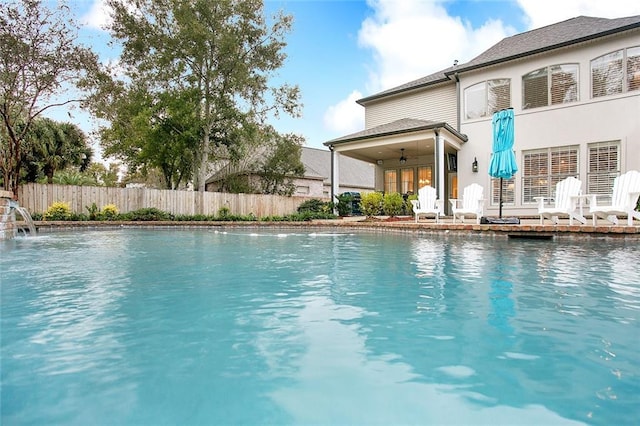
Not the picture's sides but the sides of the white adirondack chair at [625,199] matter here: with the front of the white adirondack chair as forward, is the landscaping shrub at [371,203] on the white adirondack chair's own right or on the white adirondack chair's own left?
on the white adirondack chair's own right

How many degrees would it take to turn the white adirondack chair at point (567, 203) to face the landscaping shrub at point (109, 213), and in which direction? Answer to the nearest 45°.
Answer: approximately 45° to its right

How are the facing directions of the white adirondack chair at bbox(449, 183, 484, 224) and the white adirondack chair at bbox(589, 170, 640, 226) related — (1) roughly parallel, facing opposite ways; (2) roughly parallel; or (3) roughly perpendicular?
roughly parallel

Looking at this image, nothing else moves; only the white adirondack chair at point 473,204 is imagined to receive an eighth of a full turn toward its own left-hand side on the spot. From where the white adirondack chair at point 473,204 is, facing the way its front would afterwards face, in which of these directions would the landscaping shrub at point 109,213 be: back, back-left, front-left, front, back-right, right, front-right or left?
right

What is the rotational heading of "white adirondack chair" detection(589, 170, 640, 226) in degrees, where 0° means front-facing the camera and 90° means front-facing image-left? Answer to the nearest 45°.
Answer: approximately 45°

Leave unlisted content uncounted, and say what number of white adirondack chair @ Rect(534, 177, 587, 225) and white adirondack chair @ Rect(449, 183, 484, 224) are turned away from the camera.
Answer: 0

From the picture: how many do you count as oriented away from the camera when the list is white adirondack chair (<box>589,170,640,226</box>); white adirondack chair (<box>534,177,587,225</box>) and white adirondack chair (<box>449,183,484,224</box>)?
0

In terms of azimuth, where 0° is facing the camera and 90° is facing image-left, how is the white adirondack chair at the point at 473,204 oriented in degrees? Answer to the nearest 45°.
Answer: approximately 45°

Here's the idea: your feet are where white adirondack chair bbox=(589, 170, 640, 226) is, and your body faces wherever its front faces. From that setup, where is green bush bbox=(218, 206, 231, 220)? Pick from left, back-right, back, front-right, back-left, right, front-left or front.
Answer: front-right

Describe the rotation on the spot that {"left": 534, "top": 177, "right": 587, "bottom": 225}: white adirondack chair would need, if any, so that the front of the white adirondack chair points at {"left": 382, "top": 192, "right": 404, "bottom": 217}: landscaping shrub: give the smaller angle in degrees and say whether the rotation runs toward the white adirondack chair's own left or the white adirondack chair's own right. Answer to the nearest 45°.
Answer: approximately 90° to the white adirondack chair's own right

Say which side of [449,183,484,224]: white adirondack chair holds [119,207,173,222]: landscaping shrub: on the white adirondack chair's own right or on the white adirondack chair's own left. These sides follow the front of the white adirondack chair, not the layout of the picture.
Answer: on the white adirondack chair's own right

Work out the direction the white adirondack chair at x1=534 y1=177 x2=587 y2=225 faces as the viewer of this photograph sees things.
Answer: facing the viewer and to the left of the viewer

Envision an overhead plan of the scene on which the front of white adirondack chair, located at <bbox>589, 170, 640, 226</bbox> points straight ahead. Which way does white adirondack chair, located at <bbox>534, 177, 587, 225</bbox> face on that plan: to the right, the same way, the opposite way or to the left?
the same way

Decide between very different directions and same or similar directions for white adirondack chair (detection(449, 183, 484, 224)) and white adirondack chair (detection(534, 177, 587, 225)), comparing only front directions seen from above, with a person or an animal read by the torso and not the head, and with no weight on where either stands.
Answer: same or similar directions

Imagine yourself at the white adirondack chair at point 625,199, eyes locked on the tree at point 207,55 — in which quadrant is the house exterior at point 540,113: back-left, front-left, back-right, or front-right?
front-right
